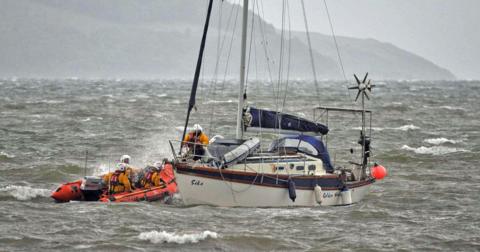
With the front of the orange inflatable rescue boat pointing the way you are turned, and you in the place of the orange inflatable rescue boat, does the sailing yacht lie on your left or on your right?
on your right
